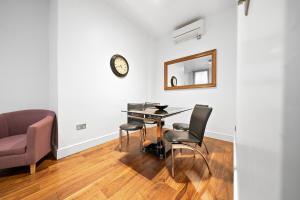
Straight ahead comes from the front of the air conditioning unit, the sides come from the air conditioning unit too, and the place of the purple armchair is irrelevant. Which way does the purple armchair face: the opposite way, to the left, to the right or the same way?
to the left

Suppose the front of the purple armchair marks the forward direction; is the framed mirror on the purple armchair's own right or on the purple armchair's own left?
on the purple armchair's own left

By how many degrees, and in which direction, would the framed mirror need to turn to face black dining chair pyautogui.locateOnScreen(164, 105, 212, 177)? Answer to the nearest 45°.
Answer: approximately 45° to its left

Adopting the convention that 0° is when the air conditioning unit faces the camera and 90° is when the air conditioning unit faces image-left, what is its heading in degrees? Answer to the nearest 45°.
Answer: approximately 45°

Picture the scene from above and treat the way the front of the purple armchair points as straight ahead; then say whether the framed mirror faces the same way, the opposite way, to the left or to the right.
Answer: to the right

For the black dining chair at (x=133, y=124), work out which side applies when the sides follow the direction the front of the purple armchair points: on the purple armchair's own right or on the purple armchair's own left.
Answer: on the purple armchair's own left

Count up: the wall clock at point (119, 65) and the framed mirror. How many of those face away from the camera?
0

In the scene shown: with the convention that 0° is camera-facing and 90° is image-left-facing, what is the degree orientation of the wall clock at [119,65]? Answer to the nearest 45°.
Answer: approximately 315°
